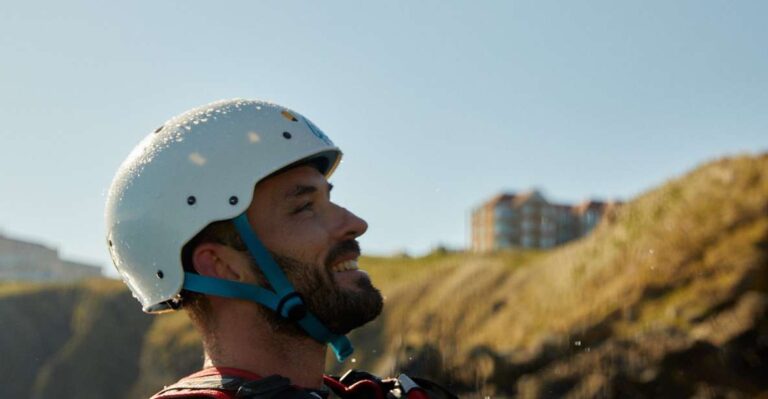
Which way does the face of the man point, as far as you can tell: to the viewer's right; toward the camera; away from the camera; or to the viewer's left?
to the viewer's right

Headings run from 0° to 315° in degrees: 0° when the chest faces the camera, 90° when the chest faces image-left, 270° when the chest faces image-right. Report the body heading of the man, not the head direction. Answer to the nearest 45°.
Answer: approximately 270°

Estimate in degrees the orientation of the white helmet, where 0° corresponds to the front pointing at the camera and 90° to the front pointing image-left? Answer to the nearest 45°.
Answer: approximately 270°
